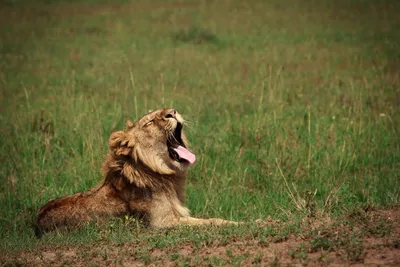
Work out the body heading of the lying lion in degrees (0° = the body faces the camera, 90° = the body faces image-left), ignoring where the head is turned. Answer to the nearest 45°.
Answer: approximately 270°
